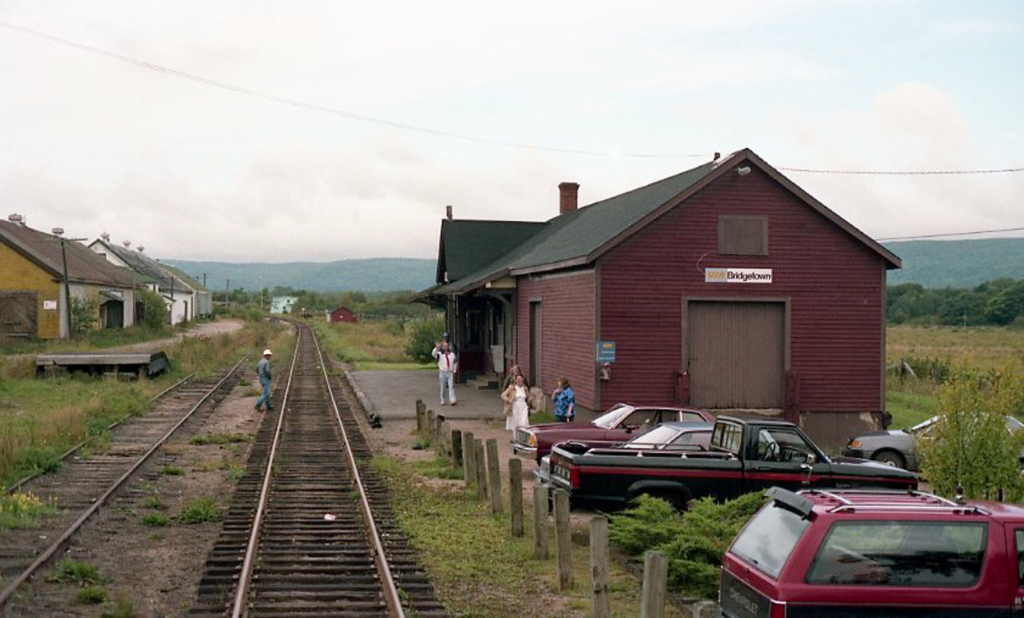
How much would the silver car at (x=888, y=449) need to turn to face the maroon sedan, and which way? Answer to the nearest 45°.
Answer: approximately 45° to its left

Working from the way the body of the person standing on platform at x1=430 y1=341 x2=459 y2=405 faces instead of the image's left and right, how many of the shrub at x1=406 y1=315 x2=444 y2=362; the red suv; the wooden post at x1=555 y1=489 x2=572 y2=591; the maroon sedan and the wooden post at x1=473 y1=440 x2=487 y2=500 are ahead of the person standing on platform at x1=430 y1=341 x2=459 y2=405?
4

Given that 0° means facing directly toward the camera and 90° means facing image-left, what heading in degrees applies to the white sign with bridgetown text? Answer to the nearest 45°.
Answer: approximately 0°

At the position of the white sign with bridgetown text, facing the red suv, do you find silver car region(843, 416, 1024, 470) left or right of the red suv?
left

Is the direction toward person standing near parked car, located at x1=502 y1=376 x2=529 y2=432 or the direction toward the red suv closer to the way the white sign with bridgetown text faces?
the red suv

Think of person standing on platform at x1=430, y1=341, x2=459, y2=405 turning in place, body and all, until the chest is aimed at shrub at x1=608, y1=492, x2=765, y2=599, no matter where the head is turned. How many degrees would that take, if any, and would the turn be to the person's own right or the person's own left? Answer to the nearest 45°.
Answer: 0° — they already face it

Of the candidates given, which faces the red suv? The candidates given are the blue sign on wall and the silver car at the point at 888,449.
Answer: the blue sign on wall

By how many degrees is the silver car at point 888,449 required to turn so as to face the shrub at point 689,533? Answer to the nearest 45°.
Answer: approximately 90° to its left

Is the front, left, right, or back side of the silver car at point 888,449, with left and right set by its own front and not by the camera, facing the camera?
left

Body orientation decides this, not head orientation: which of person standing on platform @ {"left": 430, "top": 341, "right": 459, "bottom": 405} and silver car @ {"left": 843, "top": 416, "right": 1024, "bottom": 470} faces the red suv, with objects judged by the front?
the person standing on platform

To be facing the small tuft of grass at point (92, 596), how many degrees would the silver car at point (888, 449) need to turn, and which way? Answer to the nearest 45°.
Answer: approximately 45° to its left
